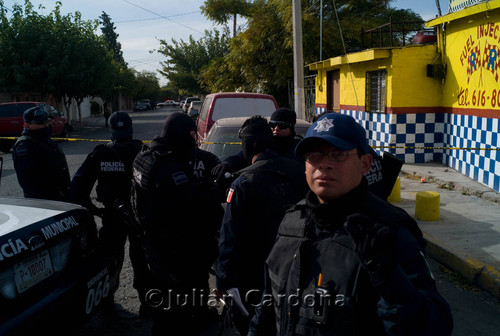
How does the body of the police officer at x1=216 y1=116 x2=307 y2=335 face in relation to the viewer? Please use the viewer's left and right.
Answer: facing away from the viewer and to the left of the viewer

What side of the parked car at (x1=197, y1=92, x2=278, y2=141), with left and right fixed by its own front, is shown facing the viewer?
back

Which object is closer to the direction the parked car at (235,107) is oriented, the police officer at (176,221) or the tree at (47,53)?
the tree

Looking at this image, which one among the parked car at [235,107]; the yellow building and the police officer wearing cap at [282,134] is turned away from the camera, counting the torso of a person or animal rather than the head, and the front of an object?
the parked car

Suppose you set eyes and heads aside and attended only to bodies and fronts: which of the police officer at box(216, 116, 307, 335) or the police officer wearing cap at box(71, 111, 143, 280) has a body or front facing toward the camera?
the police officer wearing cap

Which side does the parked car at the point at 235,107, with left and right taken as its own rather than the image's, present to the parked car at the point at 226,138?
back

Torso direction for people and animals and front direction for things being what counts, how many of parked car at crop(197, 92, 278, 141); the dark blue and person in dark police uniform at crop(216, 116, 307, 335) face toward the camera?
0

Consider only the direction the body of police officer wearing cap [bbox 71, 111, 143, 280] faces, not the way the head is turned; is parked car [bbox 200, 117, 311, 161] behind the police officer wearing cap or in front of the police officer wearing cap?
behind

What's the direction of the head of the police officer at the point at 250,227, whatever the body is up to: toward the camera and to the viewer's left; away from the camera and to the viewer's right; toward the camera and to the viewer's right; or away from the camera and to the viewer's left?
away from the camera and to the viewer's left

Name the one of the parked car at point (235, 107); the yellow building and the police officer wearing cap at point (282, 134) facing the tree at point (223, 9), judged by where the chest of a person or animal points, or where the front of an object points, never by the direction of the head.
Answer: the parked car

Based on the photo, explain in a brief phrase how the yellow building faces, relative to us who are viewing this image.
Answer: facing the viewer and to the left of the viewer

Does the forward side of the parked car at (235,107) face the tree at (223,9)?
yes
